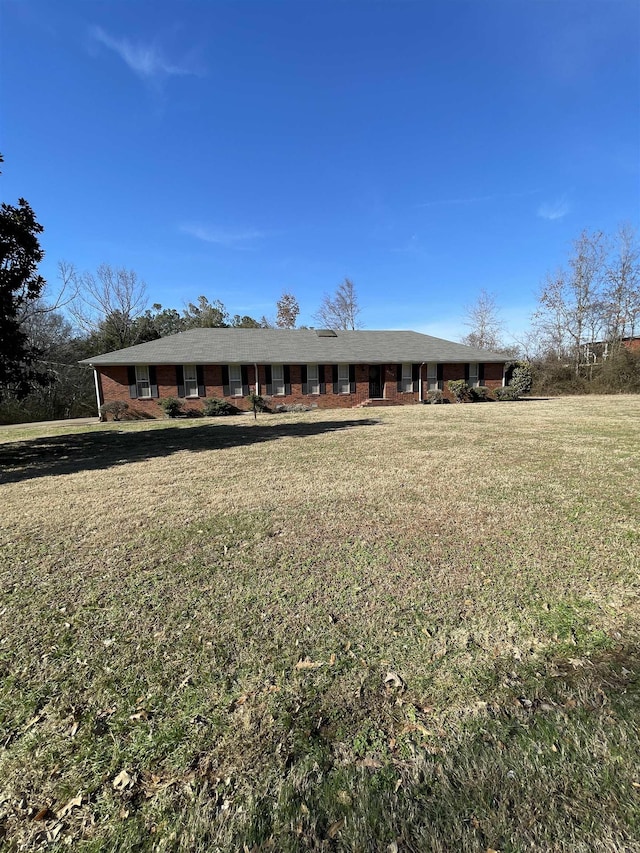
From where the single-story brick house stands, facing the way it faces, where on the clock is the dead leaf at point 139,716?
The dead leaf is roughly at 12 o'clock from the single-story brick house.

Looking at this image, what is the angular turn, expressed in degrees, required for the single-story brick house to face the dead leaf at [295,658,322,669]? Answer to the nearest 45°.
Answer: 0° — it already faces it

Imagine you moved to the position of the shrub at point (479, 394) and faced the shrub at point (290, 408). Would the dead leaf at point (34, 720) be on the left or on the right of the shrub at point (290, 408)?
left

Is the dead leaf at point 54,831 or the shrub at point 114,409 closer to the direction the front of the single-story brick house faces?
the dead leaf

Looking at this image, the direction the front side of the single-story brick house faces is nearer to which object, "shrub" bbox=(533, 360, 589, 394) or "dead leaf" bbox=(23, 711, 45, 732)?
the dead leaf

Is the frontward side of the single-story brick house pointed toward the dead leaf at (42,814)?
yes

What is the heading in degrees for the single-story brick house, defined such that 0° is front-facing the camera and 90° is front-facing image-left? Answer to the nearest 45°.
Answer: approximately 0°

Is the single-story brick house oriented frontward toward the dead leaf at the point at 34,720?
yes

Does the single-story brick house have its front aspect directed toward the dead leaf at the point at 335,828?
yes

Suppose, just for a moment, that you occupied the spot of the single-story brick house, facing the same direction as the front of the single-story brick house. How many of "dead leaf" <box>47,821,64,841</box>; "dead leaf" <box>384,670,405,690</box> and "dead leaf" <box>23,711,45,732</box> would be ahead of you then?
3

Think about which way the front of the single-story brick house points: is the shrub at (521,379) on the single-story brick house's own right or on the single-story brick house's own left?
on the single-story brick house's own left
